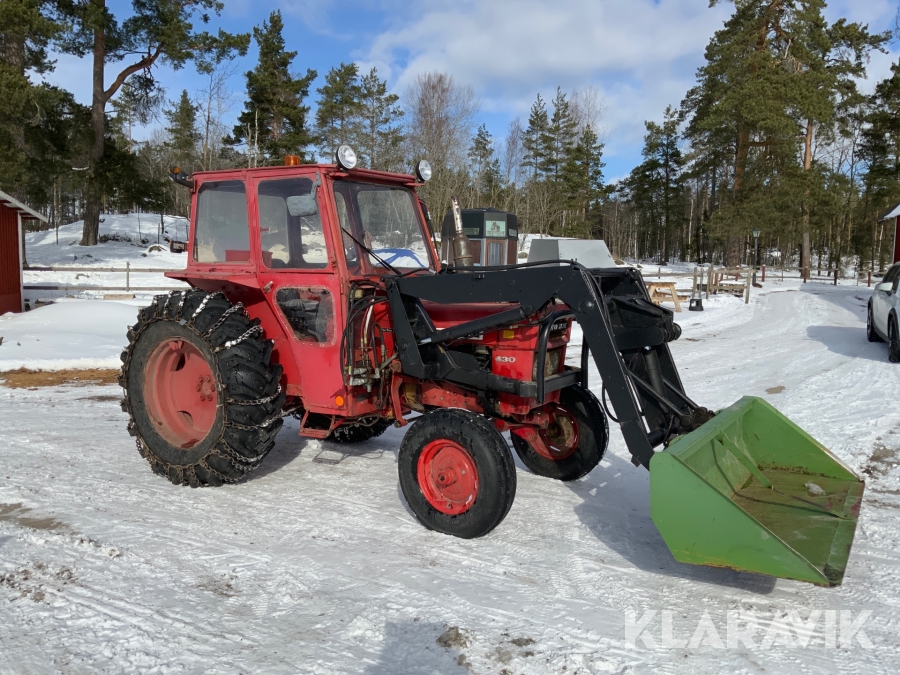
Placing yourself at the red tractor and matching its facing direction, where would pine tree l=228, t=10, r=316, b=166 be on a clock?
The pine tree is roughly at 7 o'clock from the red tractor.

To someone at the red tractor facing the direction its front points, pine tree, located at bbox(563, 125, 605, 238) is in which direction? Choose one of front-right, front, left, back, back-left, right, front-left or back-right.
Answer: back-left

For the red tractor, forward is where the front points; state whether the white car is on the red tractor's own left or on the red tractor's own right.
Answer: on the red tractor's own left

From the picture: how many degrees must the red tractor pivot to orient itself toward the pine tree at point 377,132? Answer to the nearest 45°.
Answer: approximately 135° to its left

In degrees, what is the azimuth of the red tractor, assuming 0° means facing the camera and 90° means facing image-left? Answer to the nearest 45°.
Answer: approximately 315°

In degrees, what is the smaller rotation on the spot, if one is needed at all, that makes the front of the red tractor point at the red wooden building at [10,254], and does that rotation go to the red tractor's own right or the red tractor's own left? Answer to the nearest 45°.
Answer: approximately 180°

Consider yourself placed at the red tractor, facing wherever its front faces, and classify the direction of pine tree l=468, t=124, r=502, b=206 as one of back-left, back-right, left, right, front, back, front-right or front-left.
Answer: back-left
